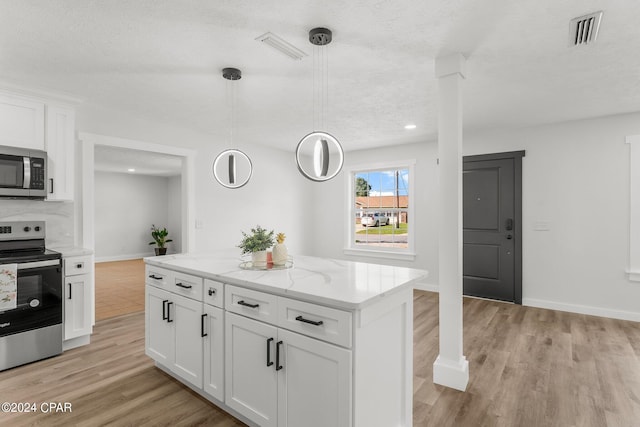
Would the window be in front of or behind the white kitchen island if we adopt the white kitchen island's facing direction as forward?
behind

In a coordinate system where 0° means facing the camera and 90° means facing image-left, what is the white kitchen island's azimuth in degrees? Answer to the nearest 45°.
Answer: approximately 45°

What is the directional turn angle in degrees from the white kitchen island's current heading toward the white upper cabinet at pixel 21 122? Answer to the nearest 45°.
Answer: approximately 90° to its right

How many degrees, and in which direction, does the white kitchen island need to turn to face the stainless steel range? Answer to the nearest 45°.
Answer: approximately 90° to its right

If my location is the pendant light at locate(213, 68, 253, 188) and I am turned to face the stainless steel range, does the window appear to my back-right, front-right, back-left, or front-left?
back-right
